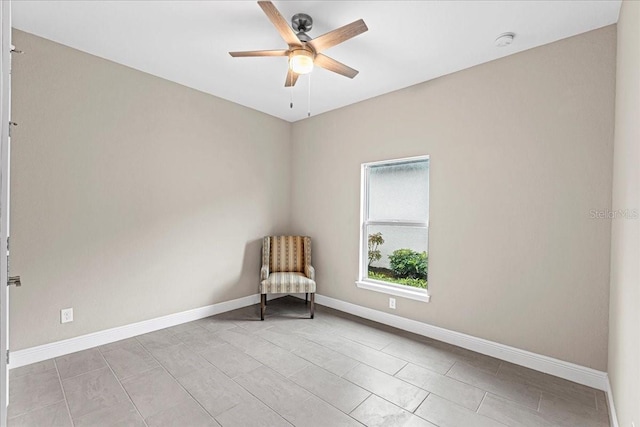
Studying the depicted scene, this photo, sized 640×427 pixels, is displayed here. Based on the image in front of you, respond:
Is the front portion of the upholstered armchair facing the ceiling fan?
yes

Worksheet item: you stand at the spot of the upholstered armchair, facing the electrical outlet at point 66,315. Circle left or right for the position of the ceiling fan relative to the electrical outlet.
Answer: left

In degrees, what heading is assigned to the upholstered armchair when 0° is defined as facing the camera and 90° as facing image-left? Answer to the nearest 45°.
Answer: approximately 0°

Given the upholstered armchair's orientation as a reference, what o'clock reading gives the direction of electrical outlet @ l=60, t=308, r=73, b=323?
The electrical outlet is roughly at 2 o'clock from the upholstered armchair.

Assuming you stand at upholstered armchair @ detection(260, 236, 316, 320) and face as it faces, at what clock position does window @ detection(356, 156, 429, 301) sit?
The window is roughly at 10 o'clock from the upholstered armchair.

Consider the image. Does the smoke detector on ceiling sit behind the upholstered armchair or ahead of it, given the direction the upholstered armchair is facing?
ahead

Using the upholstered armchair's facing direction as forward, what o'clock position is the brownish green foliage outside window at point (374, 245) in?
The brownish green foliage outside window is roughly at 10 o'clock from the upholstered armchair.

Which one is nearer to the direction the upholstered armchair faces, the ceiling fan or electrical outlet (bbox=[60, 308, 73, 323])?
the ceiling fan

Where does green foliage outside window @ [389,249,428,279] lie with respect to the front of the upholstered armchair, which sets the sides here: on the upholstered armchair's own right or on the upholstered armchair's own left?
on the upholstered armchair's own left
